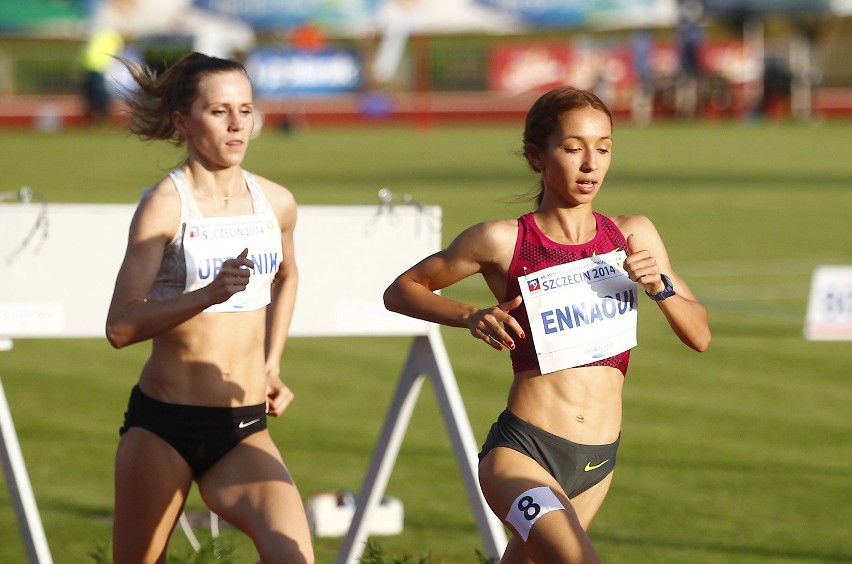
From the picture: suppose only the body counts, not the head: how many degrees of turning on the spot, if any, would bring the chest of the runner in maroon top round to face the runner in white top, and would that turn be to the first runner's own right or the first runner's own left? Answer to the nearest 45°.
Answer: approximately 135° to the first runner's own right

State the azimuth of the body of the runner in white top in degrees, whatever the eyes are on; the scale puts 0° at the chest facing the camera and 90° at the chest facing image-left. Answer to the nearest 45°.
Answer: approximately 315°

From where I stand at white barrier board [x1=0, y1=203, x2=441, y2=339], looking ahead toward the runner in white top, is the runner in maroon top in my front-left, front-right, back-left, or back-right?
front-left

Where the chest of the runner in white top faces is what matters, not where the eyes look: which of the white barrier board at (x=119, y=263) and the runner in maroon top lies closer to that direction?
the runner in maroon top

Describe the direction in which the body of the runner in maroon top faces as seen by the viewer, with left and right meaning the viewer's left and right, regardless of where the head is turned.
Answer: facing the viewer and to the right of the viewer

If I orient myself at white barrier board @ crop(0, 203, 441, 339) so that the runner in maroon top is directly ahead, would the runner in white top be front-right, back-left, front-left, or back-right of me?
front-right

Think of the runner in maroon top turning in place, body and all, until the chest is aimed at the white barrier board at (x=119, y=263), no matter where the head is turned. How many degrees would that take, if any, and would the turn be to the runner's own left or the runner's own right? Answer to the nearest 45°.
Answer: approximately 180°

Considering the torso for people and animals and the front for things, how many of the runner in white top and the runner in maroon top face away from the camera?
0
